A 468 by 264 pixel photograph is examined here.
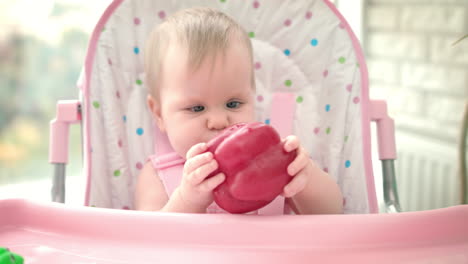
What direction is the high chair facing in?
toward the camera

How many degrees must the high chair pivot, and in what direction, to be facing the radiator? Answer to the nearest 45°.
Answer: approximately 135° to its left
